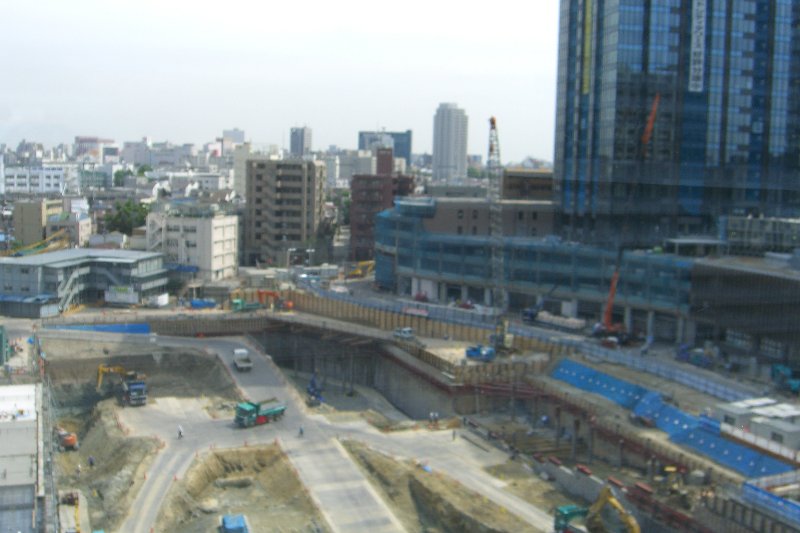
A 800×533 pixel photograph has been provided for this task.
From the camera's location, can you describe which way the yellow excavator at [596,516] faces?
facing to the right of the viewer

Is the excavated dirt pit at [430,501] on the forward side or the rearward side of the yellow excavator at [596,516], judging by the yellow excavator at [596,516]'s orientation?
on the rearward side

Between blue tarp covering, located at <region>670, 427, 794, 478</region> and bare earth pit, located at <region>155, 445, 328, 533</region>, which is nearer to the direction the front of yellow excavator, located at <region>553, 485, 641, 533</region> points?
the blue tarp covering

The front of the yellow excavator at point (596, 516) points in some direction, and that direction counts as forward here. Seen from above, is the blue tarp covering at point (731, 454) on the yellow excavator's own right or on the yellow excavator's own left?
on the yellow excavator's own left

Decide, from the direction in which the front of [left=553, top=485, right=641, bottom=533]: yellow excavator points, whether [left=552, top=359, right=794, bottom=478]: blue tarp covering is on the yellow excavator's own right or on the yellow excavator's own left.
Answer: on the yellow excavator's own left

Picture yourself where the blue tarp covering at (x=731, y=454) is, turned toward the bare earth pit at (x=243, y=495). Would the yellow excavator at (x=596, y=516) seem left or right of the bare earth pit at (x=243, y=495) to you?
left

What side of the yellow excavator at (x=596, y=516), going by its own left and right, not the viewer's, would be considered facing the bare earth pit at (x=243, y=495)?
back

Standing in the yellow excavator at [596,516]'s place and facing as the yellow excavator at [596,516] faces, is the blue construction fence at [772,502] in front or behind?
in front
